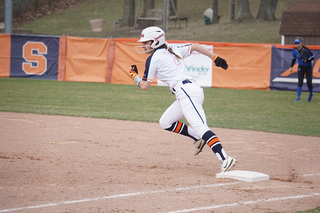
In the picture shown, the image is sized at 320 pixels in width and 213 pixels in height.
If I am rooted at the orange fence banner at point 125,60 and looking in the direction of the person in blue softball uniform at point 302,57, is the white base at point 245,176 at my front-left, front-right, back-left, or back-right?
front-right

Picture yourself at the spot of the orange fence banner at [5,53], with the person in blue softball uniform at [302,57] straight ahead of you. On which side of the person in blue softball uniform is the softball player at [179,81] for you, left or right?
right

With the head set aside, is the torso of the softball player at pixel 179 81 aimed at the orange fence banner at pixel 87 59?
no

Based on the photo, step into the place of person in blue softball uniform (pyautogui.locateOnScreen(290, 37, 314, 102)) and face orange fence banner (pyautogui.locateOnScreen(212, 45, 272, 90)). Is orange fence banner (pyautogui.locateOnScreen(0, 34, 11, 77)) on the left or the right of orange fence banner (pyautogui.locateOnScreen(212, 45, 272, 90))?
left

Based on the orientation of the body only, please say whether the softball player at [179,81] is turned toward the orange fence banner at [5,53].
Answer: no

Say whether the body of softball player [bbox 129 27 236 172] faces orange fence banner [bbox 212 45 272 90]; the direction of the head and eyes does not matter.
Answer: no

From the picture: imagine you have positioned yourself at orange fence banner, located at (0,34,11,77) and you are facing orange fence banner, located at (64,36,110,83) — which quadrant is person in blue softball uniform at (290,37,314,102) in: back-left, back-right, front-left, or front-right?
front-right

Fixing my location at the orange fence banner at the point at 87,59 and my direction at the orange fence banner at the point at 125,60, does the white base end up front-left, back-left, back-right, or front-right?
front-right

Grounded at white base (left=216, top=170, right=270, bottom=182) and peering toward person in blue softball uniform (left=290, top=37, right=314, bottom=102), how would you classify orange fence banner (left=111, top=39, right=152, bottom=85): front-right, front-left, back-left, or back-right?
front-left
